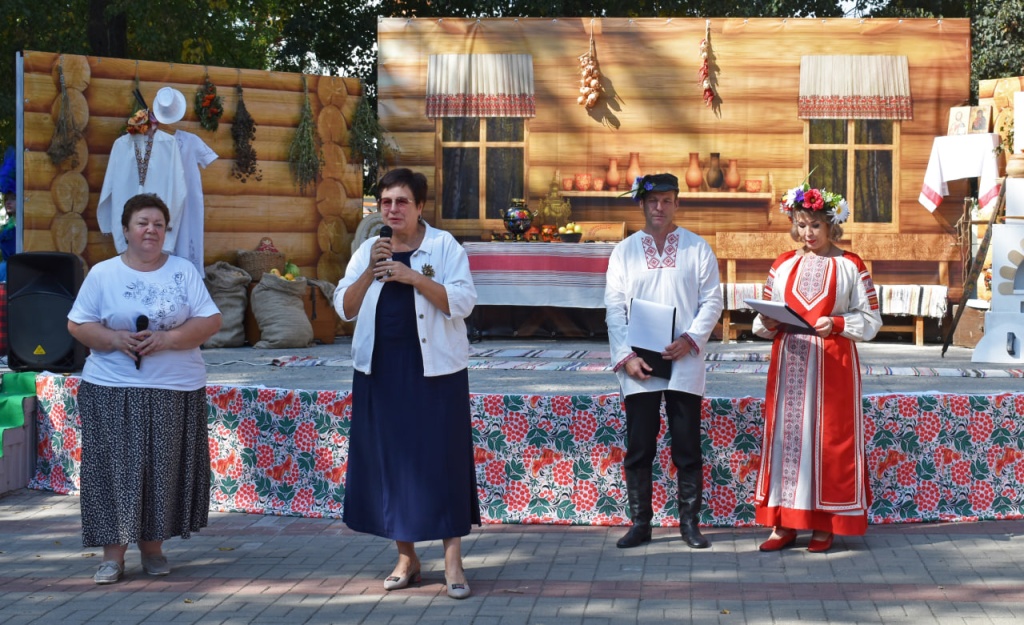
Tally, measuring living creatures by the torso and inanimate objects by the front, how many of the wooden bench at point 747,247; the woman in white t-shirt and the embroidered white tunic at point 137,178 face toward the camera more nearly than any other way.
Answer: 3

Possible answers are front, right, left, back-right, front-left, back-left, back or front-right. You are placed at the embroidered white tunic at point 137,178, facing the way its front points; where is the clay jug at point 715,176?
left

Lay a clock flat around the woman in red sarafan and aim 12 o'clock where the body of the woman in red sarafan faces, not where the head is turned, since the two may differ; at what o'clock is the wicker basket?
The wicker basket is roughly at 3 o'clock from the woman in red sarafan.

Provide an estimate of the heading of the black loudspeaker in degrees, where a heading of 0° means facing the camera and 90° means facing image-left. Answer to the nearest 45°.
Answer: approximately 0°

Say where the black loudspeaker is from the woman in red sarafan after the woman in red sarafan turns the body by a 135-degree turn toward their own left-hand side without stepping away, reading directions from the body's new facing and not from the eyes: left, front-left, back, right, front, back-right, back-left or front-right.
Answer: back

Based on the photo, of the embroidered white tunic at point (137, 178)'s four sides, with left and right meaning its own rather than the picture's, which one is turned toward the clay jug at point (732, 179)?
left

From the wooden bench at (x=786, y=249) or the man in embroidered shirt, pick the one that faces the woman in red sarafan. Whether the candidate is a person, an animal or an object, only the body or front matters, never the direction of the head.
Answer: the wooden bench

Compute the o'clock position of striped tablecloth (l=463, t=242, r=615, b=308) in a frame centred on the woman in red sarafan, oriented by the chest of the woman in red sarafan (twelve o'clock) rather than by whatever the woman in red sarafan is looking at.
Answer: The striped tablecloth is roughly at 4 o'clock from the woman in red sarafan.

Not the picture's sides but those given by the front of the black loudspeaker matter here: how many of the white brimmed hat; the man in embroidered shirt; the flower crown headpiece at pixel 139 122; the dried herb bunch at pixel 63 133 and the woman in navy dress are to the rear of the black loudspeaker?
3

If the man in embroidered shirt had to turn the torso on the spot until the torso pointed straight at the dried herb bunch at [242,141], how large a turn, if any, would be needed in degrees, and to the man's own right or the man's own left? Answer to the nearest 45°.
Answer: approximately 135° to the man's own right
